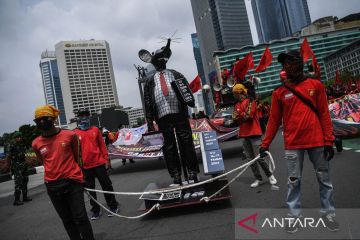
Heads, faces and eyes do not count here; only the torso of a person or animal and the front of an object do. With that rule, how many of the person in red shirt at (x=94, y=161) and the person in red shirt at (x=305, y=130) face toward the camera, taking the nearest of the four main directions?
2

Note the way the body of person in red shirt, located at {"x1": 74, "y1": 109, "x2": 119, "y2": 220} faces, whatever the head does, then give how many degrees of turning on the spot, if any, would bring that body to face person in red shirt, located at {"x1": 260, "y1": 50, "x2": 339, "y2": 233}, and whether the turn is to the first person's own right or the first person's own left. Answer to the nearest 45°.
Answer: approximately 45° to the first person's own left

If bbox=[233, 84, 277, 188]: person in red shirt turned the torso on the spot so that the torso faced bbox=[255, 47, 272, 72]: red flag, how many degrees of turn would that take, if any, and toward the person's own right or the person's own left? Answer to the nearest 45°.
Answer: approximately 135° to the person's own right

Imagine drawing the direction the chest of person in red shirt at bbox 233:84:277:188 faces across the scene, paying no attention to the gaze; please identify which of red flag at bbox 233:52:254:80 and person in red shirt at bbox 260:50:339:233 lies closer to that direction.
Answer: the person in red shirt

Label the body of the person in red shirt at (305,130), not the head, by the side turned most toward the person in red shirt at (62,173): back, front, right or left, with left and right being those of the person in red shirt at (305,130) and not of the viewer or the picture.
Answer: right

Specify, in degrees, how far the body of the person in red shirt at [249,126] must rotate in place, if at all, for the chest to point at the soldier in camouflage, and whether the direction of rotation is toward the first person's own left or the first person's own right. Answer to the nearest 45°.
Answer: approximately 45° to the first person's own right

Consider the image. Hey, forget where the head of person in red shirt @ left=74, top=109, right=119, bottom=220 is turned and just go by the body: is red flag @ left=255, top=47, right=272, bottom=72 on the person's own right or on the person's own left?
on the person's own left
